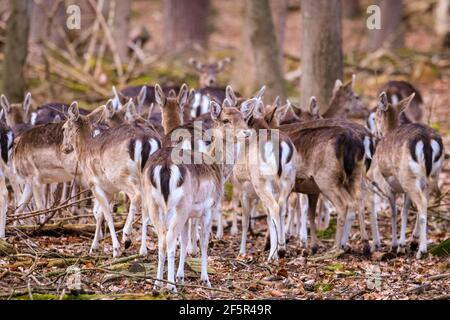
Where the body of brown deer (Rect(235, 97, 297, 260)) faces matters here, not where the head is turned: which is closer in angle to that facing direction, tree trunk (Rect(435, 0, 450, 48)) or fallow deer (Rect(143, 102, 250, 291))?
the tree trunk

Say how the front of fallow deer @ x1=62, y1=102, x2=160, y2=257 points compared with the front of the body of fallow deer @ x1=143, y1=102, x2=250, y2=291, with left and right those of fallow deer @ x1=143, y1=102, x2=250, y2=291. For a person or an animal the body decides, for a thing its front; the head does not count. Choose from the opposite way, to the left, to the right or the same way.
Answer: to the left

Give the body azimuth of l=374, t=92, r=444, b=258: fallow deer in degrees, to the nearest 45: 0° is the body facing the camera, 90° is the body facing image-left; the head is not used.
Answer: approximately 135°

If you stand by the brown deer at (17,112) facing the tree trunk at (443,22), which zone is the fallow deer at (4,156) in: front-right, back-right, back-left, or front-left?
back-right

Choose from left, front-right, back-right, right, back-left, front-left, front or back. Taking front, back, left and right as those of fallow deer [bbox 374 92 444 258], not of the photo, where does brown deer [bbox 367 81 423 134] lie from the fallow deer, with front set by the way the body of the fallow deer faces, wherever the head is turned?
front-right

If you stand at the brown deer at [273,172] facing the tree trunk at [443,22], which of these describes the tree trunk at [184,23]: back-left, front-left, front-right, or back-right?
front-left

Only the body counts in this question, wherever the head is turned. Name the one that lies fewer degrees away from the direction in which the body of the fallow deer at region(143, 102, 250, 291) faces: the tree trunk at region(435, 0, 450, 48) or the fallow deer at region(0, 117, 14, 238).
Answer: the tree trunk

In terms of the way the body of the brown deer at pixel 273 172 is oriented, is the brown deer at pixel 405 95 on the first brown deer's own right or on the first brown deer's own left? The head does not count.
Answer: on the first brown deer's own right

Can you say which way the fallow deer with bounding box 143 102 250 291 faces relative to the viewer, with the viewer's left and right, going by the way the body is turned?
facing away from the viewer and to the right of the viewer

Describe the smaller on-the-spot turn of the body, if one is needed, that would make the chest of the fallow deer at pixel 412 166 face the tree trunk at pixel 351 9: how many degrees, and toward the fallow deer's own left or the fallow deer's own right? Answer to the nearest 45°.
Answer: approximately 45° to the fallow deer's own right

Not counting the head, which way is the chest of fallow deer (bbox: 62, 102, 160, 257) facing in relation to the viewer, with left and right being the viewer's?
facing away from the viewer and to the left of the viewer

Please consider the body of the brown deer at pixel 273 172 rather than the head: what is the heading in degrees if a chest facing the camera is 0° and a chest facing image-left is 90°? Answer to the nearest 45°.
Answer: approximately 135°

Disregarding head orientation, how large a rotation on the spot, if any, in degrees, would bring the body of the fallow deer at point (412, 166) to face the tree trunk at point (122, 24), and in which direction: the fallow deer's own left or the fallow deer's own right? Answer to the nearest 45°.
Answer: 0° — it already faces it

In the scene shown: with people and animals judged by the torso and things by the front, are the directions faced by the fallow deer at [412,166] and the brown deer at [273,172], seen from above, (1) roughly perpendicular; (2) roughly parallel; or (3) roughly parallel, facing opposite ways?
roughly parallel
